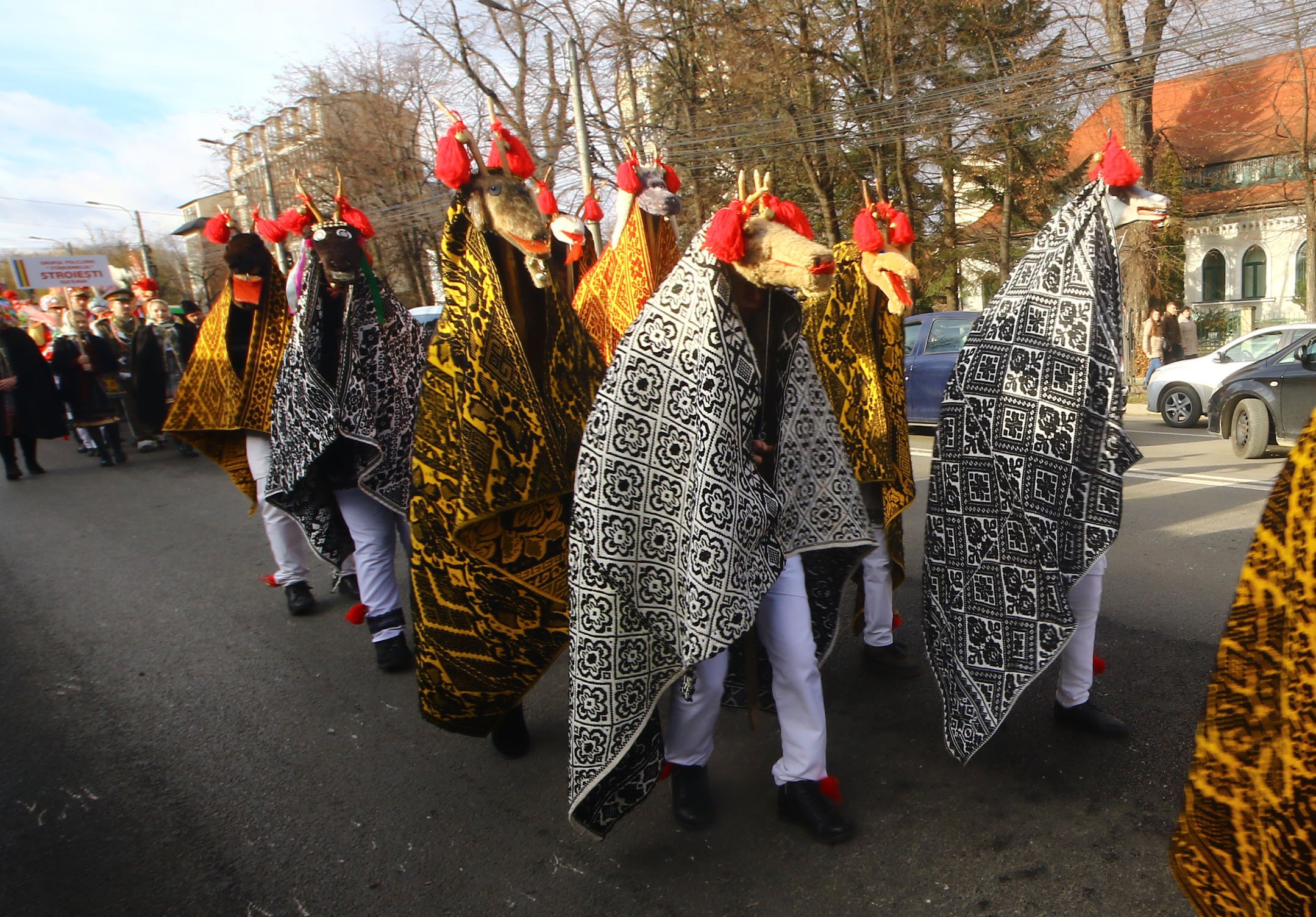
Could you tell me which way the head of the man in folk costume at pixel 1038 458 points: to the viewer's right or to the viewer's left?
to the viewer's right

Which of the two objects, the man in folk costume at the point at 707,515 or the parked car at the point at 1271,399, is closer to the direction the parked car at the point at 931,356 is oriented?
the man in folk costume

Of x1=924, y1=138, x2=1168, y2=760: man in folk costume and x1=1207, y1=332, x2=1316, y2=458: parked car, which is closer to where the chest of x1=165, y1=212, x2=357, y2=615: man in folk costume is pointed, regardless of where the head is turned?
the man in folk costume

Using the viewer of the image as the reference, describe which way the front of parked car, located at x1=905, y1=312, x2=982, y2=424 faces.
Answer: facing to the left of the viewer

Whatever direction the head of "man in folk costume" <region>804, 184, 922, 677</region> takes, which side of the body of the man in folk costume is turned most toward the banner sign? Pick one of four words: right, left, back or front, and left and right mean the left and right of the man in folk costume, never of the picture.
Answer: back

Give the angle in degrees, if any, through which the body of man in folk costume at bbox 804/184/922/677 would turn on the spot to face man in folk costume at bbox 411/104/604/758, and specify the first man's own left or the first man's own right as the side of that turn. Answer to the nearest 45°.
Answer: approximately 90° to the first man's own right

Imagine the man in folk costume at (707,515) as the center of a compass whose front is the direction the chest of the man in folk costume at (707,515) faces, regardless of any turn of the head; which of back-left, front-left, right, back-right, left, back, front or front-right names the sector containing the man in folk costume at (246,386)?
back

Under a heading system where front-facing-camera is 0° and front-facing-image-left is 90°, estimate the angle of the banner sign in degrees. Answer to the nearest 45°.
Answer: approximately 0°

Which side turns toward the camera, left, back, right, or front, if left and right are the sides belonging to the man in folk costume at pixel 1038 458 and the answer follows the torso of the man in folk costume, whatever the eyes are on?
right

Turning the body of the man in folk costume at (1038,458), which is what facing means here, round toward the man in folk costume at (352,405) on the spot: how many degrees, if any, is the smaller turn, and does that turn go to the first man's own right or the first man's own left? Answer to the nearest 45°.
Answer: approximately 180°

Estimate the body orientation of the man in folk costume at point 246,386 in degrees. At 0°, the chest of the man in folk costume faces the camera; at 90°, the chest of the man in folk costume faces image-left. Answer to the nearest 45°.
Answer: approximately 0°

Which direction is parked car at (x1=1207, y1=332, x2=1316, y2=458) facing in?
to the viewer's left

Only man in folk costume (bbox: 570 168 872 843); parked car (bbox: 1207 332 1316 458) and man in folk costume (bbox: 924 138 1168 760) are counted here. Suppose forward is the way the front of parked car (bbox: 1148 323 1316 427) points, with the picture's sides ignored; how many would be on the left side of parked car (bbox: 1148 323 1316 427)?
3

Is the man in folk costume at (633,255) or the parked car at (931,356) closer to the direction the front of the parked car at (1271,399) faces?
the parked car
